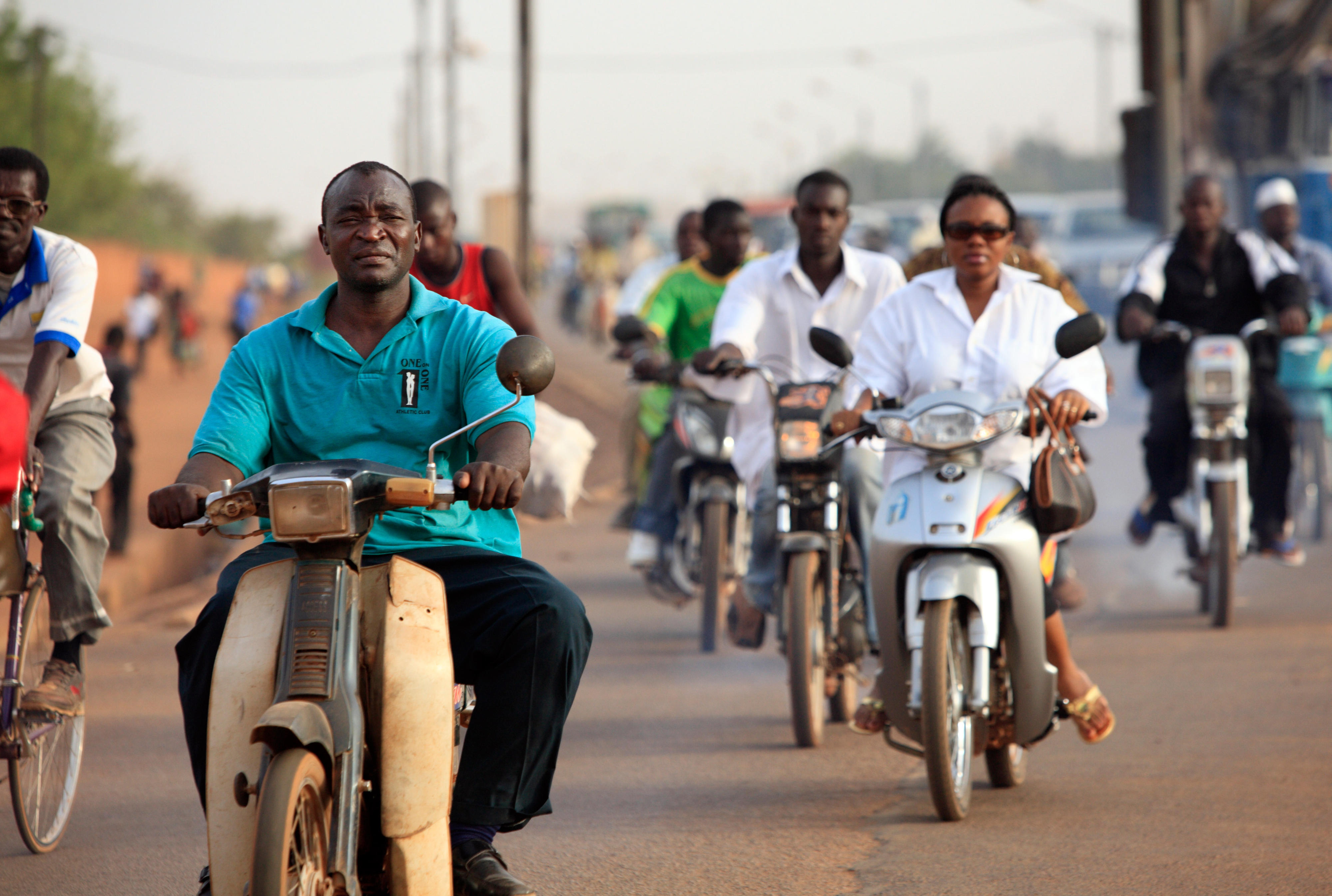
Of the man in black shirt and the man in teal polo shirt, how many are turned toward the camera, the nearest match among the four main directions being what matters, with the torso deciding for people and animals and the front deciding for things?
2

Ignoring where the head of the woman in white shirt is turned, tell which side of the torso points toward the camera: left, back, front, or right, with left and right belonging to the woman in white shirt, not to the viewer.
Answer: front

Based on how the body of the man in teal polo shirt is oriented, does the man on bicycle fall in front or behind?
behind

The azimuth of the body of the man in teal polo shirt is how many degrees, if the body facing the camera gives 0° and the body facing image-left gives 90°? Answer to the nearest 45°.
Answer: approximately 0°

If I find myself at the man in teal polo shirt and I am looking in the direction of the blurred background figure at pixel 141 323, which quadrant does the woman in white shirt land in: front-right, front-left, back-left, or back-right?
front-right

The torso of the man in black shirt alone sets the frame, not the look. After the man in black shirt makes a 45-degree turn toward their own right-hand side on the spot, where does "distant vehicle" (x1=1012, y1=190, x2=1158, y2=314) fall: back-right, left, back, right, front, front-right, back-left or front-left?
back-right

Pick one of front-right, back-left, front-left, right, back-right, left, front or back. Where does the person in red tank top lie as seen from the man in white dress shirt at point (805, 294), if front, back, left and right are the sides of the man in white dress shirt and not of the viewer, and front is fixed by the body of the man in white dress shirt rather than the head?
right

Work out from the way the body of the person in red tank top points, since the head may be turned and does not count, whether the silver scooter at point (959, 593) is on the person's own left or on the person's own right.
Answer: on the person's own left

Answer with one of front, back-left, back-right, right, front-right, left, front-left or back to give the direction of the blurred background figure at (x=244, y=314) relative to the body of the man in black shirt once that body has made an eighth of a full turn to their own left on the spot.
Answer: back

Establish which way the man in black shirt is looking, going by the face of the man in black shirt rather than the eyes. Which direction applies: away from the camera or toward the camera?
toward the camera

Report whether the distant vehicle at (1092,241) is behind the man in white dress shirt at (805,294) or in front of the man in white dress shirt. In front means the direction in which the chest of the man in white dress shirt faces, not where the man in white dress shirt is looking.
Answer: behind

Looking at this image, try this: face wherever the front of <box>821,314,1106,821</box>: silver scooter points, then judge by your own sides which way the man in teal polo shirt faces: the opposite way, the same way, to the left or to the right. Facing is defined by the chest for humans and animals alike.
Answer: the same way

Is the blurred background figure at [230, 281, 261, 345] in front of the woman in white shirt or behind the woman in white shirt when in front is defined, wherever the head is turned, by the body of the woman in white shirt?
behind

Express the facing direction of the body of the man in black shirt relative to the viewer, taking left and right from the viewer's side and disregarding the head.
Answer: facing the viewer

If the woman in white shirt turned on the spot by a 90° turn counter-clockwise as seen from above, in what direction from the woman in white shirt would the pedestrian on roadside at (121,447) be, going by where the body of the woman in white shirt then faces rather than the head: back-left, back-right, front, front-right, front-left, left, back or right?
back-left

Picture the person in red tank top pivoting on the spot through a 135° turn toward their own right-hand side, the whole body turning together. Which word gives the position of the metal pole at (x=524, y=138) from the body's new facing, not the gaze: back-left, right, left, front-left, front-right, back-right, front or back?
front

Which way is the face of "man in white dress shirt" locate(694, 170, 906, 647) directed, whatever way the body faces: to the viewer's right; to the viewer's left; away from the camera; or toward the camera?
toward the camera

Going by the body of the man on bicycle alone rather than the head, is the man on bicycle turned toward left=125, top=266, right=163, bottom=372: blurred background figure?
no

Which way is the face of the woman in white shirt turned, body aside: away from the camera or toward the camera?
toward the camera
